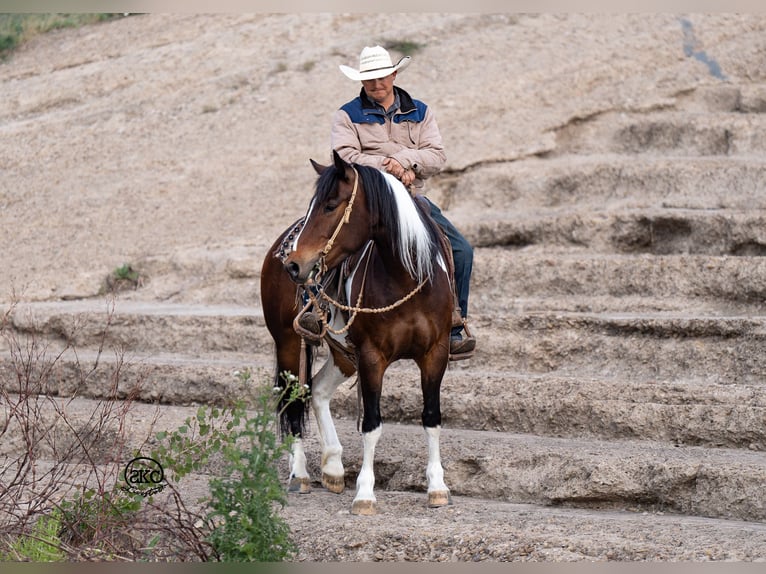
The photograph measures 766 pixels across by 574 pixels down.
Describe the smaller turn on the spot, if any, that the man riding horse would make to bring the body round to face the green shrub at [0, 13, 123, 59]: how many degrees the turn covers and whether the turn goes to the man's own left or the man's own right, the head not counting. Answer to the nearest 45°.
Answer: approximately 135° to the man's own right

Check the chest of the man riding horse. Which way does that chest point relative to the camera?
toward the camera

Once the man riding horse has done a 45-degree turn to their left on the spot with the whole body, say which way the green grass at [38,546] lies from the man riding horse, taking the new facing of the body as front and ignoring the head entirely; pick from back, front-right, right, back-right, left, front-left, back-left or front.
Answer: right
